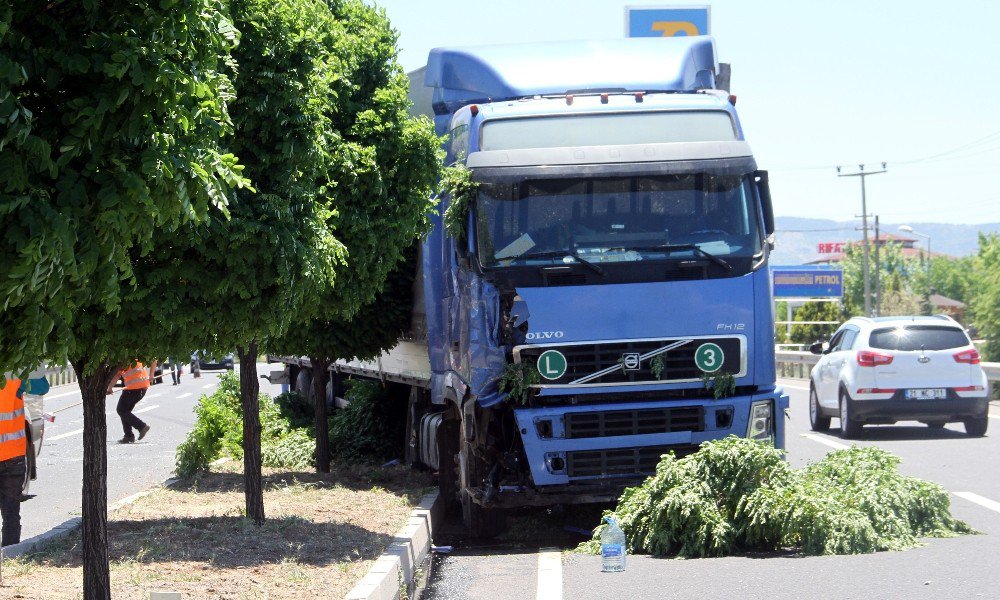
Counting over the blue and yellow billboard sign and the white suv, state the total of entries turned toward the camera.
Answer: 1

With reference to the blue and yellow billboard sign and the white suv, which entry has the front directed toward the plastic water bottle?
the blue and yellow billboard sign

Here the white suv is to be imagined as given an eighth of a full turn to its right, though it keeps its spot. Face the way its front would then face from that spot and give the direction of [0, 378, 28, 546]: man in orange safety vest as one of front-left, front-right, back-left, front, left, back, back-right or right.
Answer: back

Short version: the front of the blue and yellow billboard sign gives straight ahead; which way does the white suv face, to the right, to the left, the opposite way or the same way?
the opposite way

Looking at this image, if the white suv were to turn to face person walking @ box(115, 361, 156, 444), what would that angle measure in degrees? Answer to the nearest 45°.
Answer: approximately 90° to its left

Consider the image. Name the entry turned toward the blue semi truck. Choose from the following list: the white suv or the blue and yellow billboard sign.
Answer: the blue and yellow billboard sign

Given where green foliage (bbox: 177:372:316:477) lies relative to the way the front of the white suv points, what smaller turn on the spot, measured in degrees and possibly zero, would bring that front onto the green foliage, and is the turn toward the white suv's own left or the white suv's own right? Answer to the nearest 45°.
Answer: approximately 135° to the white suv's own left

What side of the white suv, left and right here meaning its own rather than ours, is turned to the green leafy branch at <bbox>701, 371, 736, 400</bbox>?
back

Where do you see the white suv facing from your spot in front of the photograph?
facing away from the viewer

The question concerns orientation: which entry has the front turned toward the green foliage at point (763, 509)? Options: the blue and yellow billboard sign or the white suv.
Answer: the blue and yellow billboard sign
